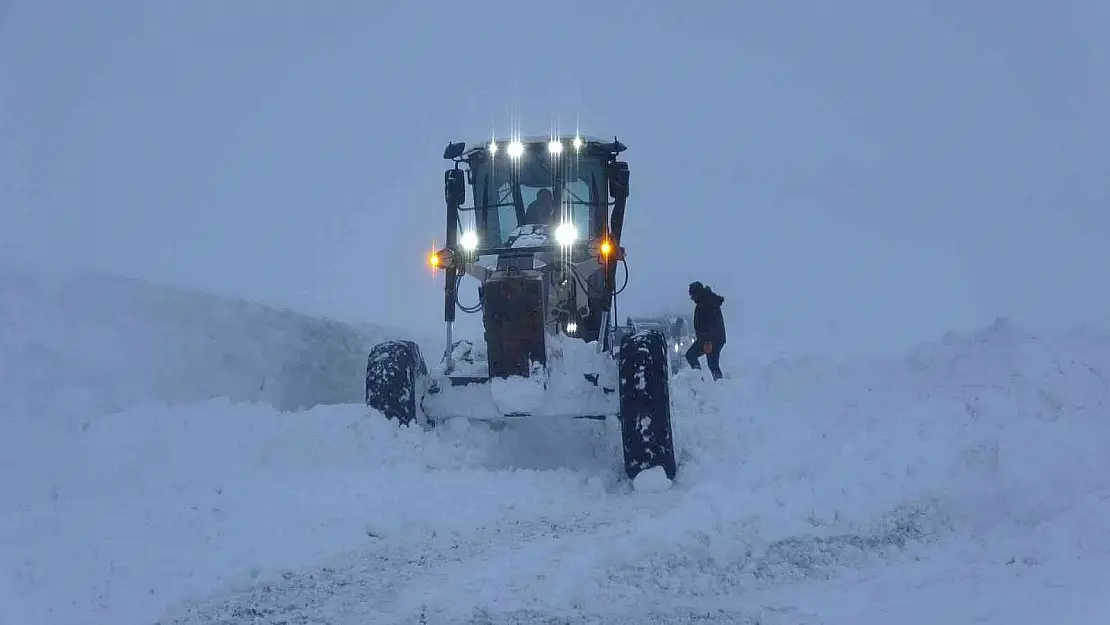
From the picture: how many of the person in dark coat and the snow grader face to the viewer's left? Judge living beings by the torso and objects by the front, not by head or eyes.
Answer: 1

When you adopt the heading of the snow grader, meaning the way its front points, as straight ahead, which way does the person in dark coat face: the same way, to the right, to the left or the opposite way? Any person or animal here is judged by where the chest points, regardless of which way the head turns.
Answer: to the right

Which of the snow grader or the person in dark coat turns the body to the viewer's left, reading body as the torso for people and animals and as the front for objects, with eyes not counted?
the person in dark coat

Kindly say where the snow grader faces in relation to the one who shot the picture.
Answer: facing the viewer

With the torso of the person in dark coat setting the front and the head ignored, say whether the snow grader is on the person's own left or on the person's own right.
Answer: on the person's own left

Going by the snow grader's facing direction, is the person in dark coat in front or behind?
behind

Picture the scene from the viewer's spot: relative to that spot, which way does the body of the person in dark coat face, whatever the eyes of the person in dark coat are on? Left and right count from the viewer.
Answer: facing to the left of the viewer
